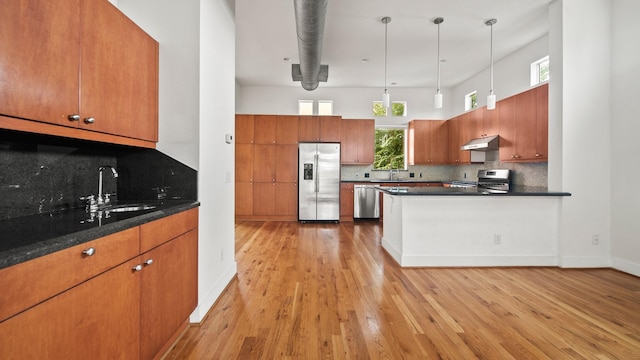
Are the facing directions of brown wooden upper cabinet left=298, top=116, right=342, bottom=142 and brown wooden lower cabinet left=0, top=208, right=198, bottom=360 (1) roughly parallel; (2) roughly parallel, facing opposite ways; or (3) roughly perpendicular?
roughly perpendicular

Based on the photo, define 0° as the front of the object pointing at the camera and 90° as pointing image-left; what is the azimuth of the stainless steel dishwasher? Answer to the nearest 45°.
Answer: approximately 0°

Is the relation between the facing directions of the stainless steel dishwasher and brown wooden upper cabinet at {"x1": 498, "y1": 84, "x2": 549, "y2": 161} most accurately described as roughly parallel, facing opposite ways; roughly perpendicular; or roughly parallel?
roughly perpendicular

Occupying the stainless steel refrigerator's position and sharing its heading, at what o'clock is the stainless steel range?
The stainless steel range is roughly at 10 o'clock from the stainless steel refrigerator.

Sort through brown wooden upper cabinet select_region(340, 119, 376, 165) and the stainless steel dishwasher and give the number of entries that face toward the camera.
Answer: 2

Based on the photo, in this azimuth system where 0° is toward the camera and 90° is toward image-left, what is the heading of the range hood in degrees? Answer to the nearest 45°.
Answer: approximately 45°

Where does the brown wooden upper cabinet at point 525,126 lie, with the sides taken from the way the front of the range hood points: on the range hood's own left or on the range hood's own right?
on the range hood's own left

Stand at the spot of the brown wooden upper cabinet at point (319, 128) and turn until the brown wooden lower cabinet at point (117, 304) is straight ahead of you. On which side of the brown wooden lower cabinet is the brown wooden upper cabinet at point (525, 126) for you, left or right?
left

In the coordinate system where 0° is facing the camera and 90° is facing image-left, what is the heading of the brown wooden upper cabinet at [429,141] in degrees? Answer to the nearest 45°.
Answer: approximately 0°

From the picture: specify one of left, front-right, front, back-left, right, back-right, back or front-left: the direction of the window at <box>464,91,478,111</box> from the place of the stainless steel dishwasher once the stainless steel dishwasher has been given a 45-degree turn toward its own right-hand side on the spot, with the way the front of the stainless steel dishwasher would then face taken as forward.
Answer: back-left

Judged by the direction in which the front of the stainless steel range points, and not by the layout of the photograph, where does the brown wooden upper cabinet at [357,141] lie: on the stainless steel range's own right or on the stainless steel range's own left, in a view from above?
on the stainless steel range's own right

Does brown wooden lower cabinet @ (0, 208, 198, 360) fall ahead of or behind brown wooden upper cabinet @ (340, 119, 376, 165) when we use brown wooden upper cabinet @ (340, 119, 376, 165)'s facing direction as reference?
ahead
